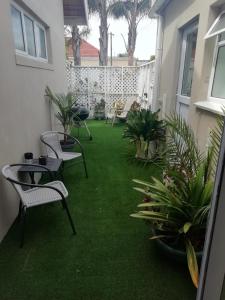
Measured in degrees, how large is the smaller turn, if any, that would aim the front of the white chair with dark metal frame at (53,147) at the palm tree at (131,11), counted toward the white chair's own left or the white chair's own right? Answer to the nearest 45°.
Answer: approximately 90° to the white chair's own left

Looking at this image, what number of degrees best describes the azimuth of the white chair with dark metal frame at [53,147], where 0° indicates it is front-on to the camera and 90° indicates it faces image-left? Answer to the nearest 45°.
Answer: approximately 315°

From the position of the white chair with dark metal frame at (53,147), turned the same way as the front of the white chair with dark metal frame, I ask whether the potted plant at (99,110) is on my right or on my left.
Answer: on my left

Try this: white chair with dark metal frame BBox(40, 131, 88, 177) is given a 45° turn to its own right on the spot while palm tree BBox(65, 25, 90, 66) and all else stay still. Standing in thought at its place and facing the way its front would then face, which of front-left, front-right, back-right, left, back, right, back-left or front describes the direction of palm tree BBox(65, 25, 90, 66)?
back

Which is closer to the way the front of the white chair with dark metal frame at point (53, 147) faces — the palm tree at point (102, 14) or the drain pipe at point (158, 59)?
the drain pipe

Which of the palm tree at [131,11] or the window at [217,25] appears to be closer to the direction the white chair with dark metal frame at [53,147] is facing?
the window

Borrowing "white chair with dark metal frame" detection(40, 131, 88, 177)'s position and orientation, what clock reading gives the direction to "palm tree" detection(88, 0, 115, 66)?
The palm tree is roughly at 8 o'clock from the white chair with dark metal frame.

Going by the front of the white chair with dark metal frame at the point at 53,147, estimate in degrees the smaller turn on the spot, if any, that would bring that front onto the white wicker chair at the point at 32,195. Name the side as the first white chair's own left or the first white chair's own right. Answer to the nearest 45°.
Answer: approximately 45° to the first white chair's own right

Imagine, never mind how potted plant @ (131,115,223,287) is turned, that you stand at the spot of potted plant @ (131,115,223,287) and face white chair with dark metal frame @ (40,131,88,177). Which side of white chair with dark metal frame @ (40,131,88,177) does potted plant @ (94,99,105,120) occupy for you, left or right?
right

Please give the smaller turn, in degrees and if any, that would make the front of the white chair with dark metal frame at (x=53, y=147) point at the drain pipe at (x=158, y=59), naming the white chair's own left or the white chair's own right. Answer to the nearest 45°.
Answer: approximately 90° to the white chair's own left
